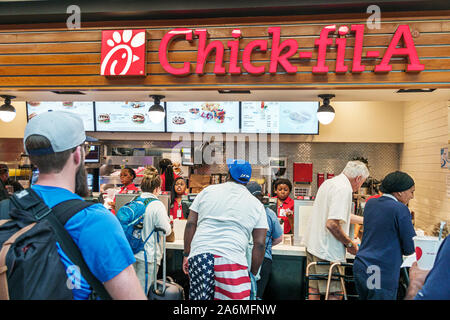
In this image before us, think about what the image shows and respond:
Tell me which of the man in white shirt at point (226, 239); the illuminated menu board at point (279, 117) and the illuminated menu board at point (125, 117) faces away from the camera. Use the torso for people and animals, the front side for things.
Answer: the man in white shirt

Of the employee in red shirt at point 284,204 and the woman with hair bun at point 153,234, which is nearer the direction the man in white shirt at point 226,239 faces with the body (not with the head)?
the employee in red shirt

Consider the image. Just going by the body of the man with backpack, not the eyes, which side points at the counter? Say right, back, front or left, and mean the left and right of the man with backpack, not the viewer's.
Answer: front

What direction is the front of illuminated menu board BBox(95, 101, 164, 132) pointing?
toward the camera

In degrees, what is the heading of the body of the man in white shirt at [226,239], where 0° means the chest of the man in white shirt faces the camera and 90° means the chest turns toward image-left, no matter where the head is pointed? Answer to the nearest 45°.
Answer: approximately 180°

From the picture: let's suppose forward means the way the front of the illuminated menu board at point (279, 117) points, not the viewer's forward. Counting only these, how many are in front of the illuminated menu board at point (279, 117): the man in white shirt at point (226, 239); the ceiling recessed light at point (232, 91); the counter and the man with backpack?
4

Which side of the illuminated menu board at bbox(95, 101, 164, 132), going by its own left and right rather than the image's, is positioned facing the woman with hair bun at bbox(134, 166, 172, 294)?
front

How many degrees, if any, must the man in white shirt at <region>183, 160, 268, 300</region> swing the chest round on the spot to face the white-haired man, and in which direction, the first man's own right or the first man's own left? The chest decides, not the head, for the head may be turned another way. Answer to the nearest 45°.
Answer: approximately 45° to the first man's own right

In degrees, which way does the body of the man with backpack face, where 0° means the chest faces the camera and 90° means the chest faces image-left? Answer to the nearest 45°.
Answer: approximately 225°

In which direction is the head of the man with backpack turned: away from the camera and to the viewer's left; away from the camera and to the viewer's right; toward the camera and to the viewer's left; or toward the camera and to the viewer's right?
away from the camera and to the viewer's right

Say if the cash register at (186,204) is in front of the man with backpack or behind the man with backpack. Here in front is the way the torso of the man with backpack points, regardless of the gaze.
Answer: in front

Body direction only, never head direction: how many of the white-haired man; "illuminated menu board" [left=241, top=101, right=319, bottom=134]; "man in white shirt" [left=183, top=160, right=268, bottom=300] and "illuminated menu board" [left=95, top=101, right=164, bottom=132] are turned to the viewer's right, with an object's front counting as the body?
1

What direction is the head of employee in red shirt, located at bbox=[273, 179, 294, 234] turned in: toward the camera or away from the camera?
toward the camera
